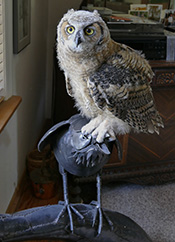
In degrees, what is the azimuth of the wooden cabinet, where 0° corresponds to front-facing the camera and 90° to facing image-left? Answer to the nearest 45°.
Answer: approximately 0°

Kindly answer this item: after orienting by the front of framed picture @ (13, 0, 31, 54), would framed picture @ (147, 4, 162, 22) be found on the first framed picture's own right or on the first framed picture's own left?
on the first framed picture's own left

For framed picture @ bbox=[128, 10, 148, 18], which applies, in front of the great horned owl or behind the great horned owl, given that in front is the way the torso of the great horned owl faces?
behind

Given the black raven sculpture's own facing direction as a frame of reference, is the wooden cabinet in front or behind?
behind

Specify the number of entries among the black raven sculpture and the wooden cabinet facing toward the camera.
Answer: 2

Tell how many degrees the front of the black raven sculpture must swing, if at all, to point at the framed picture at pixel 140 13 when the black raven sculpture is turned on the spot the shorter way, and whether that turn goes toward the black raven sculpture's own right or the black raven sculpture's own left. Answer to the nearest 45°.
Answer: approximately 180°
